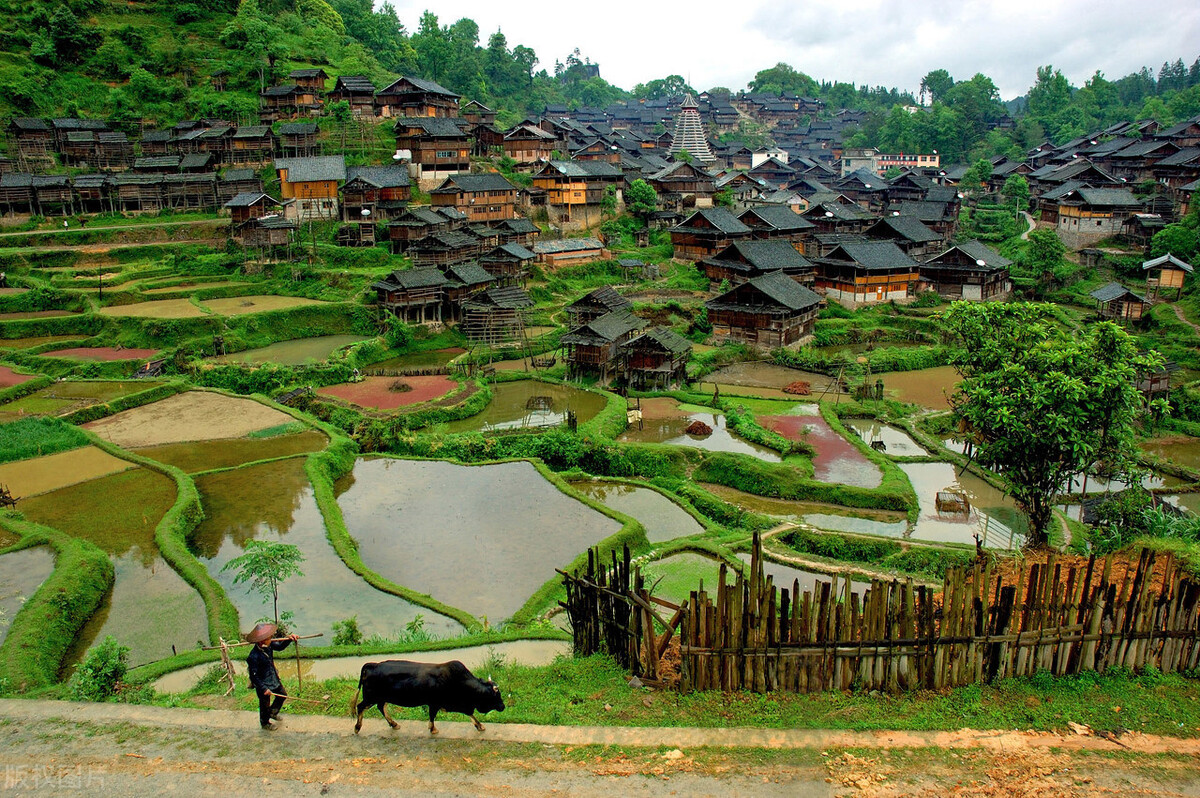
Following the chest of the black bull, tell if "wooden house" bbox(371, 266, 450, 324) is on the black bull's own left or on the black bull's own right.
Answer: on the black bull's own left

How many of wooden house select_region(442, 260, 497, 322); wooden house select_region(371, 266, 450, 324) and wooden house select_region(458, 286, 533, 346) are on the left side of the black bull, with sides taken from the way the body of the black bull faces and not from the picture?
3

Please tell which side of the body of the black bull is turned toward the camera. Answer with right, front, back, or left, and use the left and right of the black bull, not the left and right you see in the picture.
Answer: right

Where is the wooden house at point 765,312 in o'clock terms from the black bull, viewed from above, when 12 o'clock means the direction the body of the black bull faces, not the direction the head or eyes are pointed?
The wooden house is roughly at 10 o'clock from the black bull.

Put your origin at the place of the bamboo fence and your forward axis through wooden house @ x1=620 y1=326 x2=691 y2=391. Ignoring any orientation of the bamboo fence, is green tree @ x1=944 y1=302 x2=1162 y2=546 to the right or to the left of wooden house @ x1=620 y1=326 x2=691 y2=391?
right

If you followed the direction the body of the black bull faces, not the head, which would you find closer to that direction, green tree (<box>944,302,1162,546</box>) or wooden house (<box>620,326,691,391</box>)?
the green tree

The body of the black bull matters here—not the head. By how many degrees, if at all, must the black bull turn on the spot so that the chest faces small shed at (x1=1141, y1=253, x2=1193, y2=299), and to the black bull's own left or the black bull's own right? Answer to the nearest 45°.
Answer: approximately 45° to the black bull's own left

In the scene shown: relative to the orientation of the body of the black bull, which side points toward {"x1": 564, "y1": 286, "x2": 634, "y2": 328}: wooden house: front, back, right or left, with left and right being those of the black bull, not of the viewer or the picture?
left

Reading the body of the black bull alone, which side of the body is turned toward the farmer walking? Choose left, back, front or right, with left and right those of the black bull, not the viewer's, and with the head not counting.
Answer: back

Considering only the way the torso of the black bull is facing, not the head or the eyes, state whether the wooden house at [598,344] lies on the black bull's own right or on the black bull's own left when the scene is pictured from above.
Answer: on the black bull's own left
